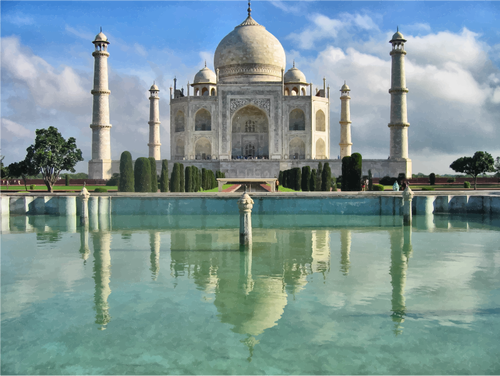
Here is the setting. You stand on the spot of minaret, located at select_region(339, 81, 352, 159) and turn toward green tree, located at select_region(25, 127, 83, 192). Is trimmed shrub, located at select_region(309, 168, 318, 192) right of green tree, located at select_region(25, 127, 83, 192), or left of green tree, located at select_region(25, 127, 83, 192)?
left

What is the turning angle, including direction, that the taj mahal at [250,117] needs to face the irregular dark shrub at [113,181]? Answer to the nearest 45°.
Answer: approximately 45° to its right

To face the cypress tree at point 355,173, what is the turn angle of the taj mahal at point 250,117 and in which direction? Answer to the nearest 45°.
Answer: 0° — it already faces it

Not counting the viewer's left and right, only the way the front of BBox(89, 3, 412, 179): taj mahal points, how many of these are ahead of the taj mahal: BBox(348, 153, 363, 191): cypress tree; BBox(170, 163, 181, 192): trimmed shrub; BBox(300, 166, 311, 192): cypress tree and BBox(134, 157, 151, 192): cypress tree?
4

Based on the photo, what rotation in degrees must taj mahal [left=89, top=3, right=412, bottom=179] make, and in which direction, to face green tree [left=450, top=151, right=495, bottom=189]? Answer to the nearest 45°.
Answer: approximately 45° to its left

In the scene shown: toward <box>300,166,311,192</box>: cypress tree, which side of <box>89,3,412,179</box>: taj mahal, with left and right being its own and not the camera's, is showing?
front

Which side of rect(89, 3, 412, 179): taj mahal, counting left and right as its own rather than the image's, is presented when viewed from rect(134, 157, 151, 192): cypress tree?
front

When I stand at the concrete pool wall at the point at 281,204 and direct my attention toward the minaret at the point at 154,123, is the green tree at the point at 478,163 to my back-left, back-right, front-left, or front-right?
front-right

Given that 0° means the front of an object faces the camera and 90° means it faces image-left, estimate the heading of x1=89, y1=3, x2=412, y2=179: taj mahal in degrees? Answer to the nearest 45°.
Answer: approximately 0°

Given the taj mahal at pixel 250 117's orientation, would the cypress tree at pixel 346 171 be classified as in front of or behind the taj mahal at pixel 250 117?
in front

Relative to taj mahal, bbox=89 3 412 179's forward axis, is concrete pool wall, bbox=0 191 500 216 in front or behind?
in front

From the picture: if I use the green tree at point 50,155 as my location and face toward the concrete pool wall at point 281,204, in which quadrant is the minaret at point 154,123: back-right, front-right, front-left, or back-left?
back-left

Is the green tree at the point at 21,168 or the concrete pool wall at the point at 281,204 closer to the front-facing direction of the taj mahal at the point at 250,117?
the concrete pool wall

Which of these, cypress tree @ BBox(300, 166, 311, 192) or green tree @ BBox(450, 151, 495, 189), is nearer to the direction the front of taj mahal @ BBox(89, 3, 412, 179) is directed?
the cypress tree

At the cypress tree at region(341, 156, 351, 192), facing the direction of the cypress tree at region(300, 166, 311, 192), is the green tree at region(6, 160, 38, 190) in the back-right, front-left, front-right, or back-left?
front-left
